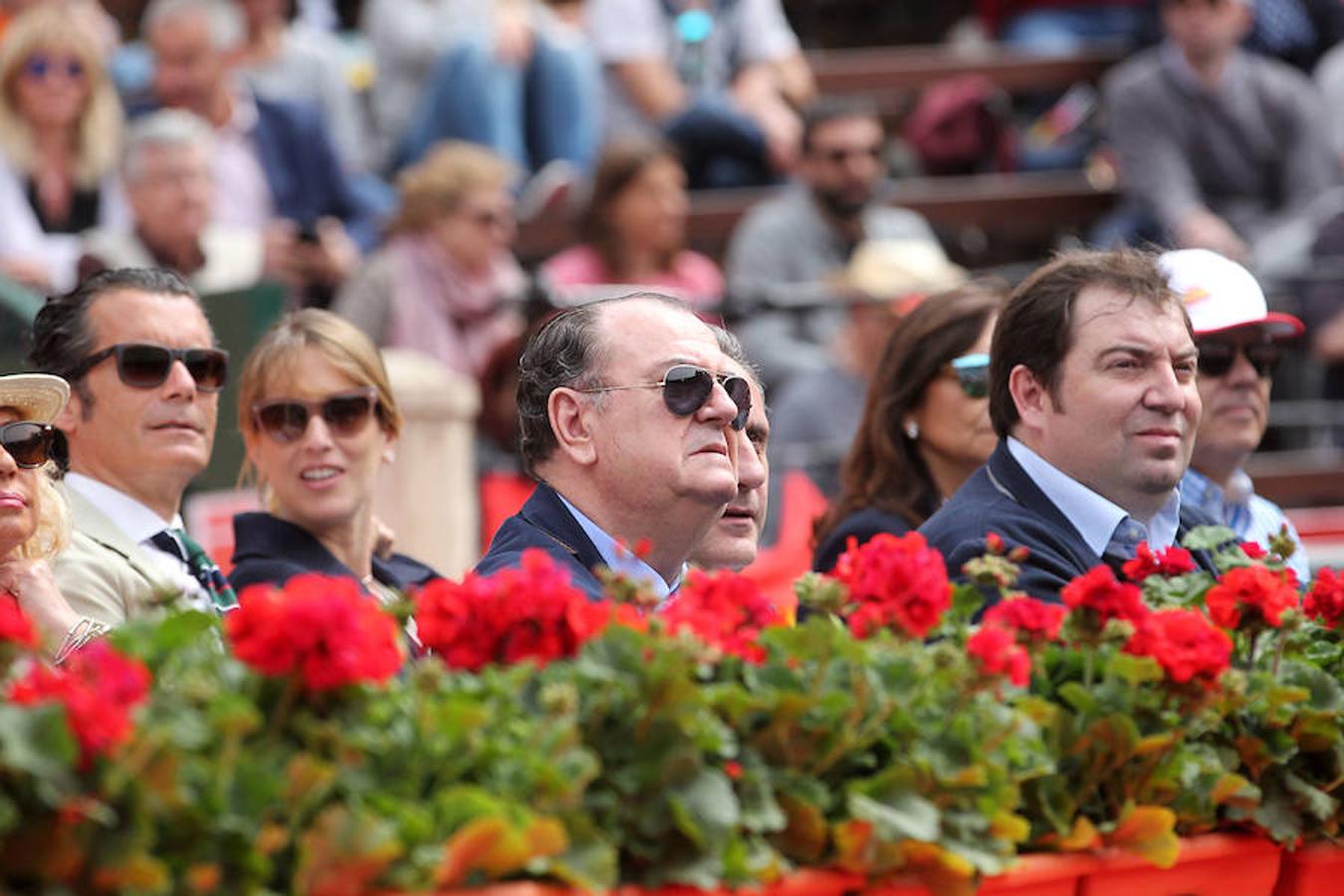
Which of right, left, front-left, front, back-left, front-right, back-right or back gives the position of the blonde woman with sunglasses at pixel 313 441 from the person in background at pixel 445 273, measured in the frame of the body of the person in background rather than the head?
front-right

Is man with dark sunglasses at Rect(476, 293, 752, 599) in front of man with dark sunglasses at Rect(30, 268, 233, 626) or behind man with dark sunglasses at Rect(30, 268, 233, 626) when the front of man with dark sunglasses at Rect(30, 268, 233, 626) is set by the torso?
in front

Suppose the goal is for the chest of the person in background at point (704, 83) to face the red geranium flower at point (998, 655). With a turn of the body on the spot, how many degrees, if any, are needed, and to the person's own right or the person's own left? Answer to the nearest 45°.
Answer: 0° — they already face it

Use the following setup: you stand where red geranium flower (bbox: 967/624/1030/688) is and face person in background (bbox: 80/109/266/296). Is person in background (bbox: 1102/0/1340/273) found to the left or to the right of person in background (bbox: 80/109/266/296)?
right

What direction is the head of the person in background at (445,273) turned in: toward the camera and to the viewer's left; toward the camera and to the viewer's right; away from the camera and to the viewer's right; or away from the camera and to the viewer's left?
toward the camera and to the viewer's right

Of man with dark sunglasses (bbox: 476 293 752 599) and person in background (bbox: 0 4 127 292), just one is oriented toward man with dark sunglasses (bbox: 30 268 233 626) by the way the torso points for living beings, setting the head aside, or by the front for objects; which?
the person in background

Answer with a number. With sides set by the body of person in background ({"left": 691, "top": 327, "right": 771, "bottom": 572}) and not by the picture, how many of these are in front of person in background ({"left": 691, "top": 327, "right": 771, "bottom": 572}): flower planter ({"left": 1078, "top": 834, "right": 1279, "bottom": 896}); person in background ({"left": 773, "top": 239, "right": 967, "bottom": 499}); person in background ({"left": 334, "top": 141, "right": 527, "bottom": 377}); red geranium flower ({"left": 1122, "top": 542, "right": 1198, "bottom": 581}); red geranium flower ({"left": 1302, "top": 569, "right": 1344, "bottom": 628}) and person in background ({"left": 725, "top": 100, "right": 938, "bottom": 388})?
3

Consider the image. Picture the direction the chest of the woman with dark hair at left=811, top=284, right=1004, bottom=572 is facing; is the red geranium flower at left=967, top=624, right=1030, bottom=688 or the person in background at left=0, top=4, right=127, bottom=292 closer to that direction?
the red geranium flower

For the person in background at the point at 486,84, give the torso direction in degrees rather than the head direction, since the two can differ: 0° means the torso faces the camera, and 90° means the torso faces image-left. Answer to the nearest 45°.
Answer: approximately 315°

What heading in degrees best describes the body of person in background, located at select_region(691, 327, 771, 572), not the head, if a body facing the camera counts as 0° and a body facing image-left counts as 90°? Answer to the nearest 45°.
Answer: approximately 315°

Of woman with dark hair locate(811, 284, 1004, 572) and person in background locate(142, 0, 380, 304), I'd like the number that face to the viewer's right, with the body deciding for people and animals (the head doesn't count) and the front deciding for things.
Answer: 1

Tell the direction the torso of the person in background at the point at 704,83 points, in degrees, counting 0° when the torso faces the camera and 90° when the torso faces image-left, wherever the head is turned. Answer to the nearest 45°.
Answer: approximately 0°
